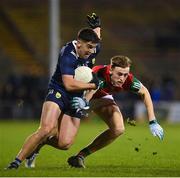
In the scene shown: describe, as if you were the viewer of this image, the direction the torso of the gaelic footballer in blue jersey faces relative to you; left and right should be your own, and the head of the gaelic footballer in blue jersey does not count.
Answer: facing the viewer and to the right of the viewer
